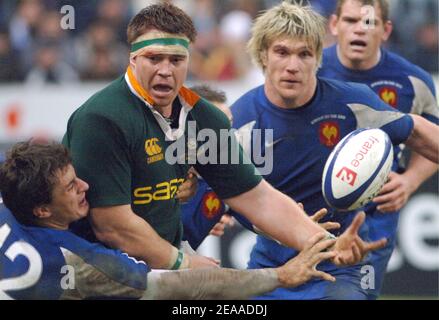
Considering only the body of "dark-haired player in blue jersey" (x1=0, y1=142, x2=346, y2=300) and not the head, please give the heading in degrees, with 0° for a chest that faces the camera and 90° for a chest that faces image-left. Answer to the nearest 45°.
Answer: approximately 225°

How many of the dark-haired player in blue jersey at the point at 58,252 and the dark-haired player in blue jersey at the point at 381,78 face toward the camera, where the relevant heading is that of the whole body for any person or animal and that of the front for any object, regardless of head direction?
1

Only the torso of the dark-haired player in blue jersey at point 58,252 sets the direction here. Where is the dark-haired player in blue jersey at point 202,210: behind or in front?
in front

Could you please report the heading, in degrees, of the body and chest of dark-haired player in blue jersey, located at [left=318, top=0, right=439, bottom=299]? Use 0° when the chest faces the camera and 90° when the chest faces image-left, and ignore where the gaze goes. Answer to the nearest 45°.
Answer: approximately 0°

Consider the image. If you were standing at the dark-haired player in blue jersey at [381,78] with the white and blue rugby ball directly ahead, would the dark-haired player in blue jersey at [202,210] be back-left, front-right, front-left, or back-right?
front-right

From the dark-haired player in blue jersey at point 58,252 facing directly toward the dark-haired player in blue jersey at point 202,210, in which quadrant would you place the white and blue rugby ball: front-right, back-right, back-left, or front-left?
front-right

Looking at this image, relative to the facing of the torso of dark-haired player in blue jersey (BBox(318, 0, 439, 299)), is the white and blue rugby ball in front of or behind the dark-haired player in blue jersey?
in front

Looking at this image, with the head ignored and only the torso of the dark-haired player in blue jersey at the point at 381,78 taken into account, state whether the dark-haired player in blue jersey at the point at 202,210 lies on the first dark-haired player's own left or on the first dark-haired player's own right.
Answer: on the first dark-haired player's own right

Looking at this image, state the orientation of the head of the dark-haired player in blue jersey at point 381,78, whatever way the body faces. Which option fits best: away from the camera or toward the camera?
toward the camera

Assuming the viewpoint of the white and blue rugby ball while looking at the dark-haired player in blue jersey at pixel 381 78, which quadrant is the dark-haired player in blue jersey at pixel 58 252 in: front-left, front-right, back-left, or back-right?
back-left

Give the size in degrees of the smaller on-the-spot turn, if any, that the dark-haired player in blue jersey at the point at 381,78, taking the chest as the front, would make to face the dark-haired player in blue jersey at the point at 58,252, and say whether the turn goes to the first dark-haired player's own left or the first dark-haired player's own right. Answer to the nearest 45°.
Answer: approximately 45° to the first dark-haired player's own right
